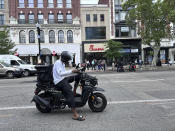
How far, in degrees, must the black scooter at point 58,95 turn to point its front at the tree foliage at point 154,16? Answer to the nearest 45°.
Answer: approximately 45° to its left

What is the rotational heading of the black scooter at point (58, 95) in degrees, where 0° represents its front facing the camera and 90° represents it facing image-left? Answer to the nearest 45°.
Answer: approximately 270°

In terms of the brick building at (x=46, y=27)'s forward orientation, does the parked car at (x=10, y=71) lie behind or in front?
in front

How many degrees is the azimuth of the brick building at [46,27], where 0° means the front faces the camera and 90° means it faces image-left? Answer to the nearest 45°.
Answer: approximately 0°

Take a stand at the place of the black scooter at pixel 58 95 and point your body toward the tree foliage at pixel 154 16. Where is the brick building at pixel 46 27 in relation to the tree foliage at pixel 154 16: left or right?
left

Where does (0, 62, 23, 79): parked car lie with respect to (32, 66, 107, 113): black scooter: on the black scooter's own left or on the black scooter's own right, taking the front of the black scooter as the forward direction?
on the black scooter's own left

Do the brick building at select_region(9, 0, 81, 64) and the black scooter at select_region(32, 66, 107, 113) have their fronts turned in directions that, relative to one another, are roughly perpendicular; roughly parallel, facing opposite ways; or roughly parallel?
roughly perpendicular

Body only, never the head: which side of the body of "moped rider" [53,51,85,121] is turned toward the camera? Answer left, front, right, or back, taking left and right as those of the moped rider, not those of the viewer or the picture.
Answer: right

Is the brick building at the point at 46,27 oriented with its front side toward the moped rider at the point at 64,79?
yes
